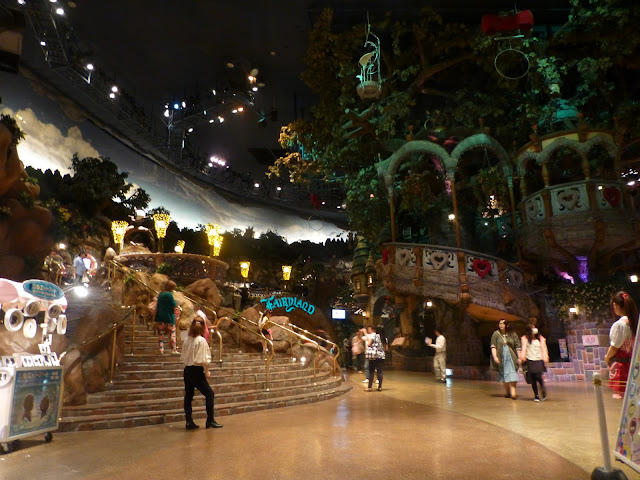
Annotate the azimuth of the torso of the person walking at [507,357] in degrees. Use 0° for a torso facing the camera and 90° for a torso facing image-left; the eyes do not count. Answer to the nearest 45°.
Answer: approximately 0°

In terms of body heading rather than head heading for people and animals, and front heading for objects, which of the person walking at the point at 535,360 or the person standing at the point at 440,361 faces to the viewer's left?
the person standing at the point at 440,361

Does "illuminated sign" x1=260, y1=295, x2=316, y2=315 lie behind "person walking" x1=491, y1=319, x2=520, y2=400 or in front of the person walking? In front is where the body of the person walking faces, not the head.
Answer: behind

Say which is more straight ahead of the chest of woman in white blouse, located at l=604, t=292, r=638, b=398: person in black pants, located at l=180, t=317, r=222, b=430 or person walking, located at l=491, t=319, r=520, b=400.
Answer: the person in black pants

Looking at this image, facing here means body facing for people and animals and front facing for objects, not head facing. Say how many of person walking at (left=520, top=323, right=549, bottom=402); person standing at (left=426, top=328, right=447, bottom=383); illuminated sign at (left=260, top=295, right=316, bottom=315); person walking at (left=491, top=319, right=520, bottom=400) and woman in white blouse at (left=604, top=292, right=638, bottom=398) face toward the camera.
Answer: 3

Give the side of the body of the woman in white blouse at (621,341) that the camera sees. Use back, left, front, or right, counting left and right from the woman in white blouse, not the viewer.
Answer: left

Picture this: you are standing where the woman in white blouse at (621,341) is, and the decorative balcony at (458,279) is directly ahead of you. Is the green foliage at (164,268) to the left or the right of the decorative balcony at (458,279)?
left

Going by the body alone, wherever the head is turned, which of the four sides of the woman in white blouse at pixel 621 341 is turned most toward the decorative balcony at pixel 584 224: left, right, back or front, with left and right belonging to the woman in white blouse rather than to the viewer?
right

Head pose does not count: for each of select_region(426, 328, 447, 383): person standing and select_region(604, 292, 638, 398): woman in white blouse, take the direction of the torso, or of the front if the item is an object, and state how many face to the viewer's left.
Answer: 2

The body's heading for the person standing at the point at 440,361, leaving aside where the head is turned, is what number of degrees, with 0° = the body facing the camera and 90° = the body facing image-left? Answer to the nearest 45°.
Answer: approximately 90°

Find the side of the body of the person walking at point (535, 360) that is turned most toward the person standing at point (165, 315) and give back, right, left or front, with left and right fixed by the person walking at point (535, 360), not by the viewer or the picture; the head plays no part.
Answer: right

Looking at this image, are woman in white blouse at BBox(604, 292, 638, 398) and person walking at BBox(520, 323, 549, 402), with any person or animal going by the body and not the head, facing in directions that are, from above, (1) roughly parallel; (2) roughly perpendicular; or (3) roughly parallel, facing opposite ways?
roughly perpendicular

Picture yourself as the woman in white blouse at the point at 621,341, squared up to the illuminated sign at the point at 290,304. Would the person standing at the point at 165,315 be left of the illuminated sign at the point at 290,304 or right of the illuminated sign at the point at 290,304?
left
